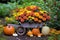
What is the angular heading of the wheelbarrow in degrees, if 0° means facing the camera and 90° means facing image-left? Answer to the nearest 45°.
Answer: approximately 90°

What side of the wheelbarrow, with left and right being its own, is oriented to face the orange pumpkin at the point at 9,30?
front

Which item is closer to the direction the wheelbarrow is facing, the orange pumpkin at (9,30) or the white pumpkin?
the orange pumpkin

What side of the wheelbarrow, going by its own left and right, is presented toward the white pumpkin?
back
